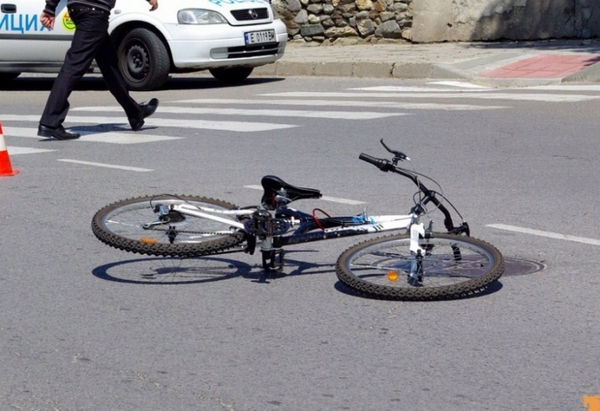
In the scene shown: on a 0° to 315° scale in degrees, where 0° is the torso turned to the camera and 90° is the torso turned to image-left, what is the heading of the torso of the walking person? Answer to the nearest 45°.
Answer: approximately 270°

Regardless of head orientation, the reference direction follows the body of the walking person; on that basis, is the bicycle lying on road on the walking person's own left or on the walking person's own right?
on the walking person's own right

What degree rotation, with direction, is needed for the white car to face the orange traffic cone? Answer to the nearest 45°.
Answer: approximately 45° to its right

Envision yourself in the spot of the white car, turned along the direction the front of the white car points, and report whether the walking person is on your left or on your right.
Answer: on your right

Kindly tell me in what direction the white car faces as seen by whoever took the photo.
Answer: facing the viewer and to the right of the viewer

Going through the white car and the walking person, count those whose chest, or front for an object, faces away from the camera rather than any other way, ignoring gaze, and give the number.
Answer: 0
